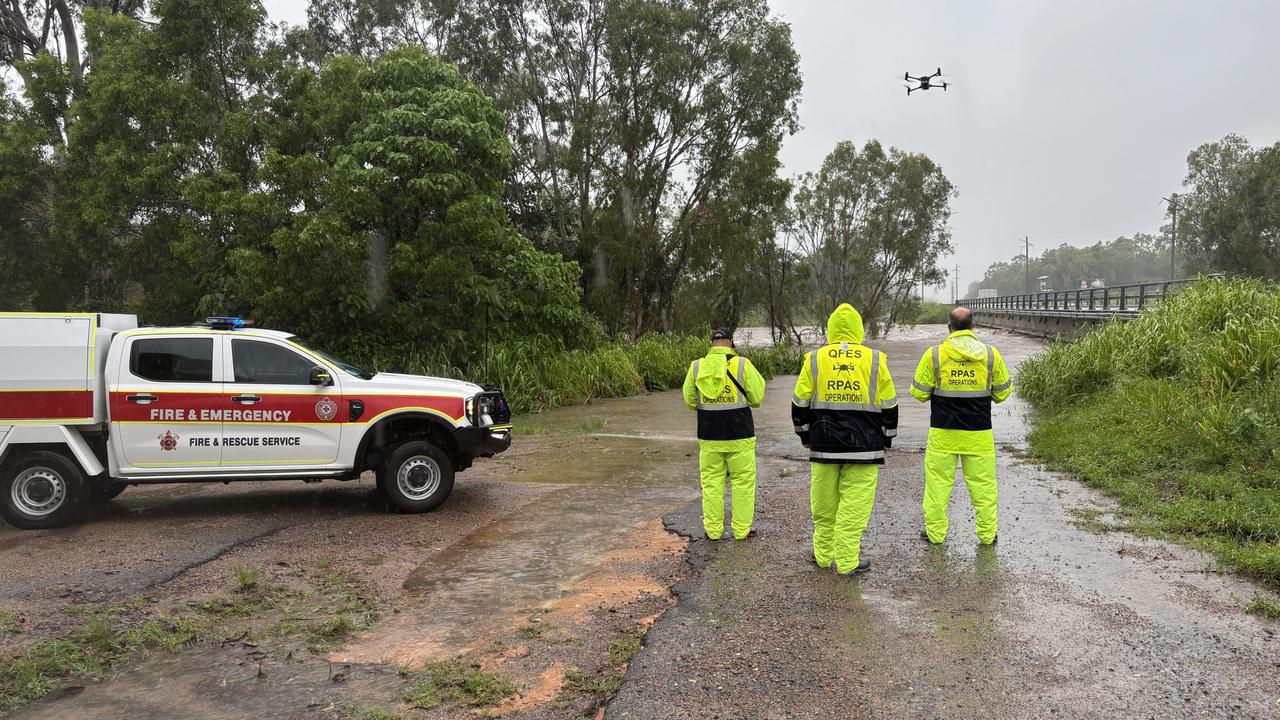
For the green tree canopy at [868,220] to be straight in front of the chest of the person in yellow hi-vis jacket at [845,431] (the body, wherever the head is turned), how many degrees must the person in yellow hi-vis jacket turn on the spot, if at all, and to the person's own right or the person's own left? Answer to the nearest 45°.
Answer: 0° — they already face it

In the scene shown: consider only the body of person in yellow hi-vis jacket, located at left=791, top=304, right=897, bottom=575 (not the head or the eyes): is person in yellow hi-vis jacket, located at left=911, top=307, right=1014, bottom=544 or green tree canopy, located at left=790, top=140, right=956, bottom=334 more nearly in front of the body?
the green tree canopy

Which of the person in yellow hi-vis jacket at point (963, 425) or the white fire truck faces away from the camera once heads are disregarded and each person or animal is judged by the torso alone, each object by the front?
the person in yellow hi-vis jacket

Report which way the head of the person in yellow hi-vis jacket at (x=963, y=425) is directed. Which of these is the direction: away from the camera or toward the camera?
away from the camera

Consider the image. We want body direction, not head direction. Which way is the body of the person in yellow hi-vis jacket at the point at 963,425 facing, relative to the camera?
away from the camera

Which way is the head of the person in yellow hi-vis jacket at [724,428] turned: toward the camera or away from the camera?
away from the camera

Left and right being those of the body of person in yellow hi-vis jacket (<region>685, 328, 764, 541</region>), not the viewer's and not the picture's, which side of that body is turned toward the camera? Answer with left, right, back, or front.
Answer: back

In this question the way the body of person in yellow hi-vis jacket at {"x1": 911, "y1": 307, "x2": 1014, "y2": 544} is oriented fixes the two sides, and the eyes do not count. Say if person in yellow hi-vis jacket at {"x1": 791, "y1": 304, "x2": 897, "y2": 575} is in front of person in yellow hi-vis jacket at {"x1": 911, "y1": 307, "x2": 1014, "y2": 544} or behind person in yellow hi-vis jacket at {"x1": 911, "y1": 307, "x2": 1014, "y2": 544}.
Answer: behind

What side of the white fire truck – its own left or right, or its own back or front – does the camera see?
right

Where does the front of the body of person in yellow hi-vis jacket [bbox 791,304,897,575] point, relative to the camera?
away from the camera

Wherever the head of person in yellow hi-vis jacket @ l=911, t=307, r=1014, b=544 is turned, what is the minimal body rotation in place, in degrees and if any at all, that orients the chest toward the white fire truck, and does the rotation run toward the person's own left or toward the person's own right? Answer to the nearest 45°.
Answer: approximately 90° to the person's own left
